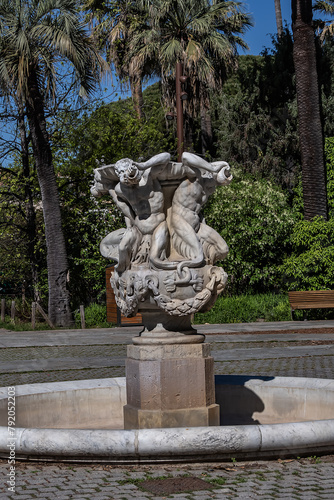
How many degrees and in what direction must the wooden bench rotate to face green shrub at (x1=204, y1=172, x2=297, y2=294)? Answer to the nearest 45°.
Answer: approximately 135° to its right

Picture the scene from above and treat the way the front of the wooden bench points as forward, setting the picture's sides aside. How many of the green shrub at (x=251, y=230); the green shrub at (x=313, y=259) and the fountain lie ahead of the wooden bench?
1

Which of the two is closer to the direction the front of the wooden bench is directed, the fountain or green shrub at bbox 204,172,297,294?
the fountain

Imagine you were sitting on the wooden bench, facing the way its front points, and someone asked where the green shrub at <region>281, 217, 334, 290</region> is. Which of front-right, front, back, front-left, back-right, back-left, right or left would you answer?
back

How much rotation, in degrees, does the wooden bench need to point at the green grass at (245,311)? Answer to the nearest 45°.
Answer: approximately 135° to its right

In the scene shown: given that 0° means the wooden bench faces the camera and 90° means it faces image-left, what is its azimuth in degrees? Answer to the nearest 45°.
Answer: approximately 0°
